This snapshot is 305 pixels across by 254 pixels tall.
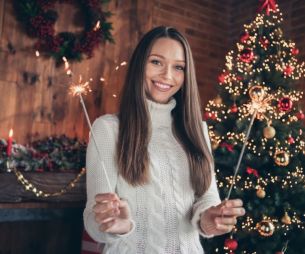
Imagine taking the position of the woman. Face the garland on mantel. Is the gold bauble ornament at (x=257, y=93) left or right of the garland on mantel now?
right

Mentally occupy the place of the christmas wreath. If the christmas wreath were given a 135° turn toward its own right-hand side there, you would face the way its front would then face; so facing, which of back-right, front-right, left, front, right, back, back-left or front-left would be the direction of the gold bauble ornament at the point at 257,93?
back

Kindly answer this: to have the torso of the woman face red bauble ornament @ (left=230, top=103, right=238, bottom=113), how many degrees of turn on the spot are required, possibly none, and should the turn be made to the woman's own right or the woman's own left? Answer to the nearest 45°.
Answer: approximately 180°

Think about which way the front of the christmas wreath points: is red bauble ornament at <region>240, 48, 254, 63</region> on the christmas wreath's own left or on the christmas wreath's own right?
on the christmas wreath's own left

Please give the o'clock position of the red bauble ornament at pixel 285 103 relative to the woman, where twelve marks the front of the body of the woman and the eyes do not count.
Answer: The red bauble ornament is roughly at 7 o'clock from the woman.

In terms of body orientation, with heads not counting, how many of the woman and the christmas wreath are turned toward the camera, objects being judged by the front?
2

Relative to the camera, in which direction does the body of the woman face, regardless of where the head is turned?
toward the camera

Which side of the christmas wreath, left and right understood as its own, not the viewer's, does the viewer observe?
front

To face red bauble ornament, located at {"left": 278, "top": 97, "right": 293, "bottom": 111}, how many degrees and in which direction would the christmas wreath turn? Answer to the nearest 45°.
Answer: approximately 45° to its left
